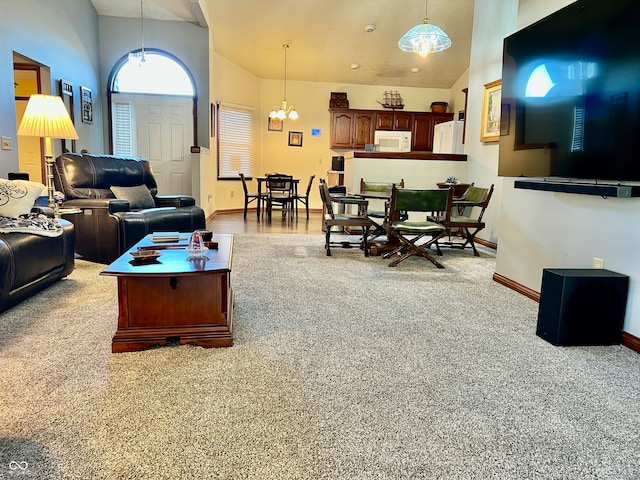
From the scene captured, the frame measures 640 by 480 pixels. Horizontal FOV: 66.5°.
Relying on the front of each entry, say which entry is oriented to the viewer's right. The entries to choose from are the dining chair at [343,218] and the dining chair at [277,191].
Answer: the dining chair at [343,218]

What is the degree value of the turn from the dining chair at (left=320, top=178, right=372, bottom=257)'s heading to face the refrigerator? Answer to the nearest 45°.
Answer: approximately 45° to its left

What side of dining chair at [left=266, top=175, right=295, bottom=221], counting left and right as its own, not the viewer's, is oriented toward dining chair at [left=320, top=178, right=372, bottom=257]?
back

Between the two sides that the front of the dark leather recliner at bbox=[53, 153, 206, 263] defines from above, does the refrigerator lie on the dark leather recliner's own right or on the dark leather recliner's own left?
on the dark leather recliner's own left

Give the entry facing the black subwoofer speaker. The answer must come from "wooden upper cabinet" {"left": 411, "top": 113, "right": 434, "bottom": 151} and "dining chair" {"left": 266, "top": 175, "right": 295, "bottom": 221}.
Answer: the wooden upper cabinet

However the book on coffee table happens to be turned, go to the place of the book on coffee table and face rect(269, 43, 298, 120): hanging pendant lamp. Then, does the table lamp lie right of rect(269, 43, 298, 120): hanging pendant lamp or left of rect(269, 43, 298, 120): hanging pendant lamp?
left

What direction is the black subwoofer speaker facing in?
to the viewer's left

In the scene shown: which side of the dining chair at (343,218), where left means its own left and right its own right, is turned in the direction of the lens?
right

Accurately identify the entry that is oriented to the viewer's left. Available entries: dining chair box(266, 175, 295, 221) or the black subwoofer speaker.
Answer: the black subwoofer speaker

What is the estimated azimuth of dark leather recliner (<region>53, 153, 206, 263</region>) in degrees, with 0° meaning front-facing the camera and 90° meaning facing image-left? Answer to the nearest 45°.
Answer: approximately 315°

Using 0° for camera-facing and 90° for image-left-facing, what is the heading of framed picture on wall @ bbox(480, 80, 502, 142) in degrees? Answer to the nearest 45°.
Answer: approximately 45°

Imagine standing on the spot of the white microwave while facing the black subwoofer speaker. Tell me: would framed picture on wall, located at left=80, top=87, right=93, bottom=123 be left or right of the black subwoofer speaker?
right

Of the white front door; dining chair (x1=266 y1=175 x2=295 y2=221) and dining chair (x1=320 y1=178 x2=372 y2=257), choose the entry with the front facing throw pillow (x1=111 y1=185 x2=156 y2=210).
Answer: the white front door

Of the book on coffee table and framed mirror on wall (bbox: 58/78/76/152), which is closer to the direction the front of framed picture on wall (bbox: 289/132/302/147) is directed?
the book on coffee table

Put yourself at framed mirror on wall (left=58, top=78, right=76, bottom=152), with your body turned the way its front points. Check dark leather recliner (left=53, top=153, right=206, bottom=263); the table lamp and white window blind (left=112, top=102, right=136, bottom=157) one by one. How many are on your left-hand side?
1

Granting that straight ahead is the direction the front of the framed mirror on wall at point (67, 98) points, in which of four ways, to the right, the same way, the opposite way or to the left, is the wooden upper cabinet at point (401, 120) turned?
to the right

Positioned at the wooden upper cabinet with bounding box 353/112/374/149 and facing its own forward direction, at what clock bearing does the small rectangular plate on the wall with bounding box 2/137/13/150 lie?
The small rectangular plate on the wall is roughly at 1 o'clock from the wooden upper cabinet.
